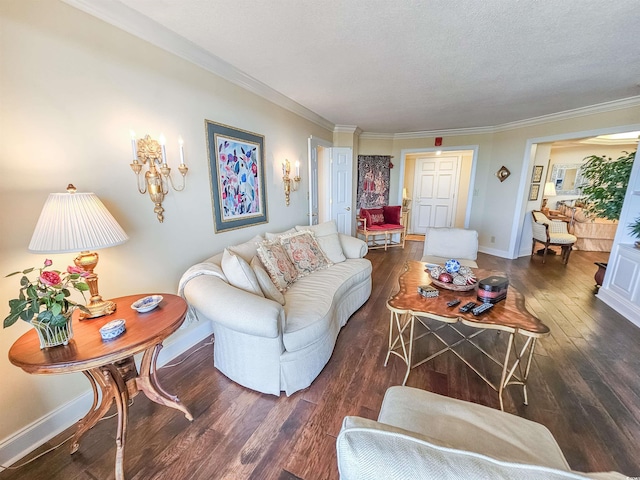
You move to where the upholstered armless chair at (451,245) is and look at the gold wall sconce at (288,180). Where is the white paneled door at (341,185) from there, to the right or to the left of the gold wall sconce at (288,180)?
right

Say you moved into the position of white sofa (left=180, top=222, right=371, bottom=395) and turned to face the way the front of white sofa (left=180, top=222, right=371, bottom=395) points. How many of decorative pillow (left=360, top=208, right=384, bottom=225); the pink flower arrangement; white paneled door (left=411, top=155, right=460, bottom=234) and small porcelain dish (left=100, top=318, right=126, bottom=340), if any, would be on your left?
2

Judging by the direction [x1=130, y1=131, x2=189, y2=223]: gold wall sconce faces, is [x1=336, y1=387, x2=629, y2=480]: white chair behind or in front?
in front

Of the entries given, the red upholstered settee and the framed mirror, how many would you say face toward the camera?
2

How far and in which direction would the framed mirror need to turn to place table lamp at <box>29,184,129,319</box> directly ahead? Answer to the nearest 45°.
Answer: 0° — it already faces it

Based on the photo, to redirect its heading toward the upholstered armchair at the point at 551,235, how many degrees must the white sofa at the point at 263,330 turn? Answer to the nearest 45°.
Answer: approximately 45° to its left

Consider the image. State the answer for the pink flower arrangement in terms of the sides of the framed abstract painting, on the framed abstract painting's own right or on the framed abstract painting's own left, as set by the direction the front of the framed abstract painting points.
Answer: on the framed abstract painting's own right

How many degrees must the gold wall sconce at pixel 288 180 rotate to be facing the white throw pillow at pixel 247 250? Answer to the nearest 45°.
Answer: approximately 45° to its right

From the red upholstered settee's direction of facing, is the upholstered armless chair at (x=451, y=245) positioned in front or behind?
in front

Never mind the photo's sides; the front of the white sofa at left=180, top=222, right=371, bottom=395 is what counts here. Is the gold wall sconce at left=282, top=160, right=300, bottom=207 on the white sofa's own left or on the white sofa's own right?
on the white sofa's own left
